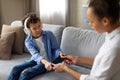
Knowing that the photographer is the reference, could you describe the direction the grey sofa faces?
facing the viewer and to the left of the viewer

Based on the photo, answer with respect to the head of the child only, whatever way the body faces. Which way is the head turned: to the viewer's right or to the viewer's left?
to the viewer's right

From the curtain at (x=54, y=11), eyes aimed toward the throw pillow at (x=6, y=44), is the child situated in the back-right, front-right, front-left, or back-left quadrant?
front-left

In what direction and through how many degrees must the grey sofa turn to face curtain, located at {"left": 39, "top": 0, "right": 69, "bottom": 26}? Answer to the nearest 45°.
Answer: approximately 135° to its right
